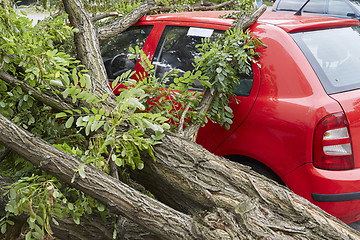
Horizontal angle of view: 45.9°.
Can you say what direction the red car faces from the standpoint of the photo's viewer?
facing away from the viewer and to the left of the viewer
